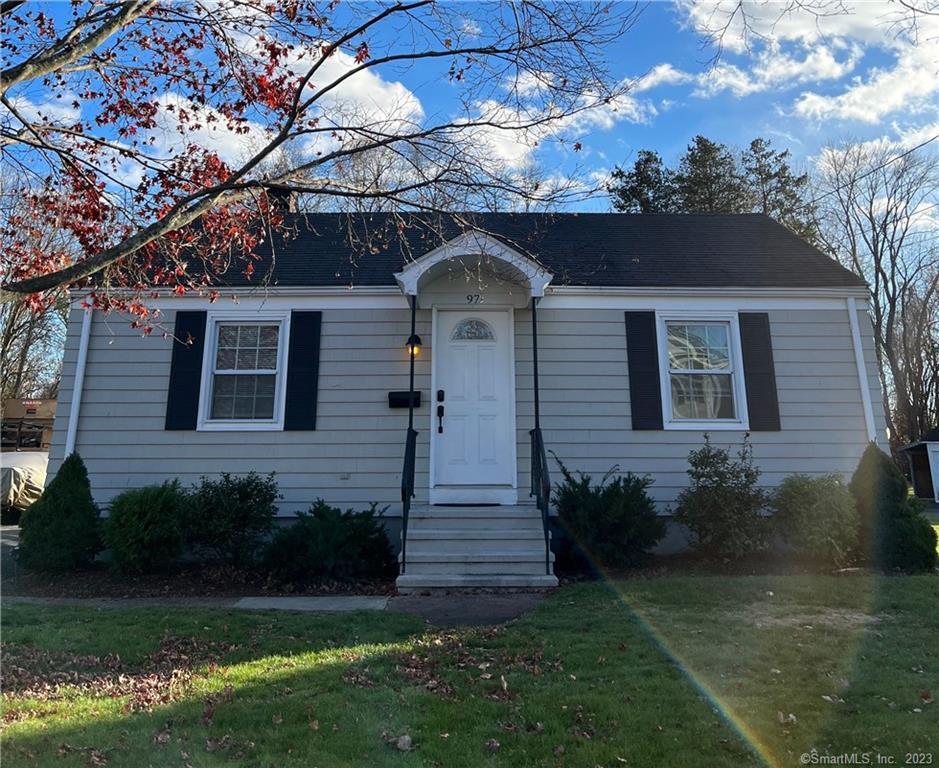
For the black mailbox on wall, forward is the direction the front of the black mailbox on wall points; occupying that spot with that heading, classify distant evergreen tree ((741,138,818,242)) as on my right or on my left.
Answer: on my left

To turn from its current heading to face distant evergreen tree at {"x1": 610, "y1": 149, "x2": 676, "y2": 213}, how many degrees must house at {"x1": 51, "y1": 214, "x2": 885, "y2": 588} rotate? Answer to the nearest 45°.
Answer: approximately 135° to its left

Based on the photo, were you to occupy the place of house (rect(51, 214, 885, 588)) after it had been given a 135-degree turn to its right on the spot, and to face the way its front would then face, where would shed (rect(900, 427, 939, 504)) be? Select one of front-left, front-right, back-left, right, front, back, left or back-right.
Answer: right

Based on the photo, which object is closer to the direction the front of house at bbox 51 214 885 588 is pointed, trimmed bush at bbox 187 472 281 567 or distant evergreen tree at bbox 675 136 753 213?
the trimmed bush

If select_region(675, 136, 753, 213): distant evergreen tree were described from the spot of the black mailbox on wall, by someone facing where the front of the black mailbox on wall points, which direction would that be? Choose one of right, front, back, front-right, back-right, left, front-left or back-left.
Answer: back-left

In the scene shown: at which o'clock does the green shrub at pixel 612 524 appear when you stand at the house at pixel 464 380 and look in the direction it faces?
The green shrub is roughly at 10 o'clock from the house.

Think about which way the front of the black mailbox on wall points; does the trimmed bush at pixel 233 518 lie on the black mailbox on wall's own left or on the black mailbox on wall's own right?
on the black mailbox on wall's own right

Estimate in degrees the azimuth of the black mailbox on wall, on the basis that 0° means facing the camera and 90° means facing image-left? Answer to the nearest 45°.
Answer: approximately 0°

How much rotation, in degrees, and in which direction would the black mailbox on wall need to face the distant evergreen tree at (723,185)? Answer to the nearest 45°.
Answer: approximately 135° to its left

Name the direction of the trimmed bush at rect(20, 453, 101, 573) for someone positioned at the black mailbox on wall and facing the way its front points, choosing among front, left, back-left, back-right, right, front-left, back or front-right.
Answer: right

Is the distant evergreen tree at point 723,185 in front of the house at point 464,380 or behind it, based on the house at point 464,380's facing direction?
behind

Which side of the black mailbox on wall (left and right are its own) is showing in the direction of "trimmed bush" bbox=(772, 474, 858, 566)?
left
